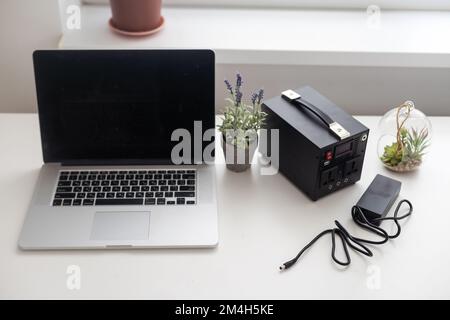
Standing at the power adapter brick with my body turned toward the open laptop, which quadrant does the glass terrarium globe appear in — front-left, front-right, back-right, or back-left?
back-right

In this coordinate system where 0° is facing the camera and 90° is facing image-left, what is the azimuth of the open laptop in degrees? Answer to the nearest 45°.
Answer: approximately 0°

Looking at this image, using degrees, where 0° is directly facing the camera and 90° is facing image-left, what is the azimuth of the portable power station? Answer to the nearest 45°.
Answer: approximately 315°
